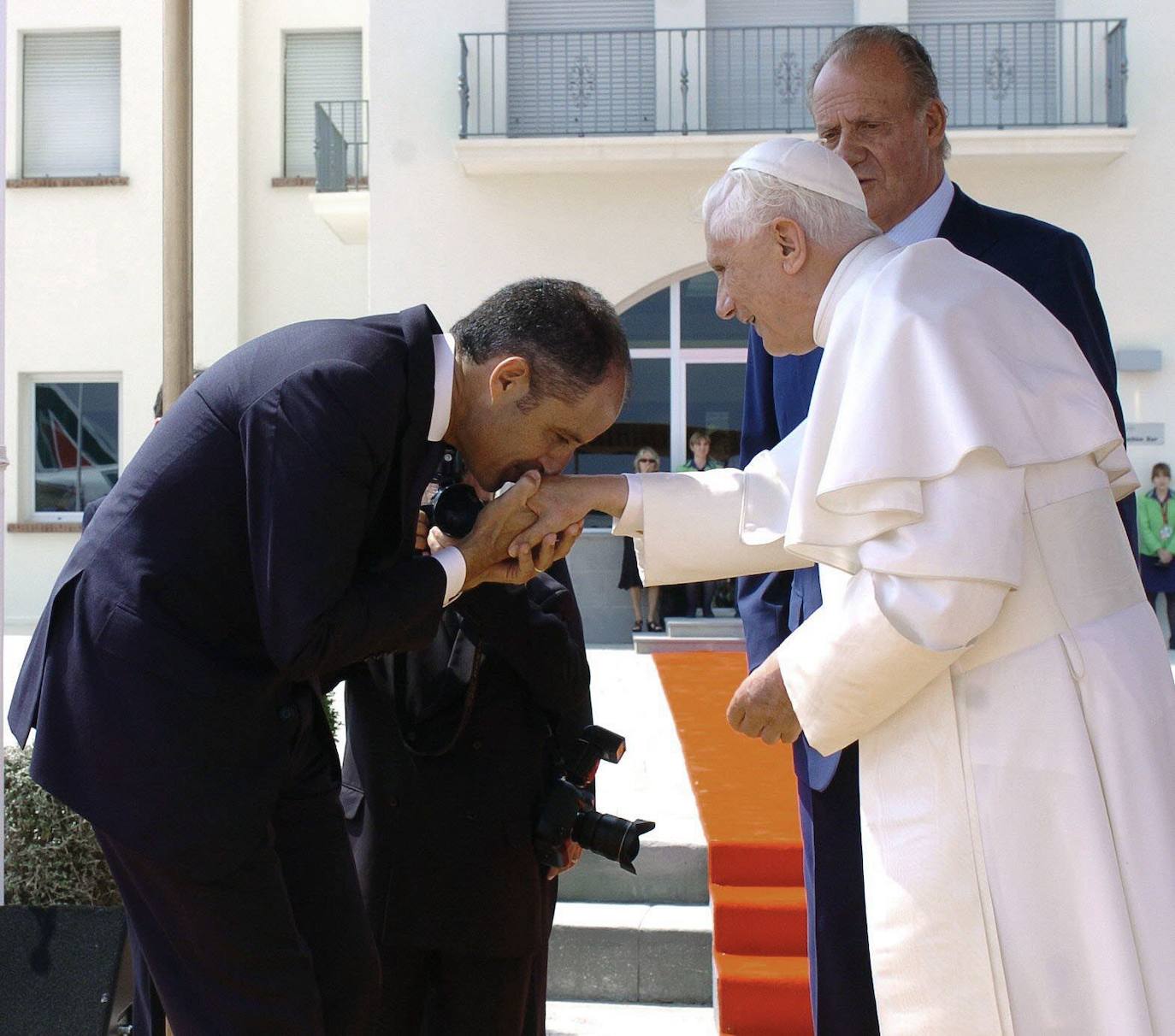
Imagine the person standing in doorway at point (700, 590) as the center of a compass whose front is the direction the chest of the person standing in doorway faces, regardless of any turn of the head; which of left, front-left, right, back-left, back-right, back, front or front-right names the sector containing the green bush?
front

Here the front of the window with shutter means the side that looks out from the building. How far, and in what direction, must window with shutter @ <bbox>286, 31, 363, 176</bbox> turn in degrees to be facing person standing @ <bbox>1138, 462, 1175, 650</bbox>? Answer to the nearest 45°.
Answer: approximately 45° to its left

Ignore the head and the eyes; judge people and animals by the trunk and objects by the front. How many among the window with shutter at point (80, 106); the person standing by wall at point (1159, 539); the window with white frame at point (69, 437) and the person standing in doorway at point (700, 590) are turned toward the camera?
4

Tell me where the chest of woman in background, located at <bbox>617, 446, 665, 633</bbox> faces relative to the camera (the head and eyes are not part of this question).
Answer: toward the camera

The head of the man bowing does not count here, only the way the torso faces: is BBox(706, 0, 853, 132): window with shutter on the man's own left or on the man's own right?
on the man's own left

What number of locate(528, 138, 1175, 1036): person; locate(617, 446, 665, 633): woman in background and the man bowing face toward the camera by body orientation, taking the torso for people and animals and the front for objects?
1

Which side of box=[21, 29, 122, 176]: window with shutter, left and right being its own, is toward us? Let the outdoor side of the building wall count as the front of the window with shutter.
front

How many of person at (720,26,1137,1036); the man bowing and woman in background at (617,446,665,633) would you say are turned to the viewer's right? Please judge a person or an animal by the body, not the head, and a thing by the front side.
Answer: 1

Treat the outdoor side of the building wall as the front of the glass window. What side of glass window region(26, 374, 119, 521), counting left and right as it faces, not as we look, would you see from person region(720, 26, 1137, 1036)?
front

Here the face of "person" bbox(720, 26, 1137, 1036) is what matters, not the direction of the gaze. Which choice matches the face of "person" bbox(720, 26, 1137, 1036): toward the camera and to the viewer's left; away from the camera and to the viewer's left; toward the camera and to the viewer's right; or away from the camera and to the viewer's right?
toward the camera and to the viewer's left

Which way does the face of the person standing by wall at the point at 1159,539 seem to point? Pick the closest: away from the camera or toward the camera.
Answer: toward the camera

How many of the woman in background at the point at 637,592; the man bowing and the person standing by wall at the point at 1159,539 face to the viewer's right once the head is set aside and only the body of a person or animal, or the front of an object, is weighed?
1

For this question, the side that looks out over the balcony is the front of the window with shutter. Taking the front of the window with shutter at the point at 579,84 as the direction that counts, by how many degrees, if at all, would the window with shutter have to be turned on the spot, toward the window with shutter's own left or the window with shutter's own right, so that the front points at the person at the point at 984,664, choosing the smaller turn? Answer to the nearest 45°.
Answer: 0° — it already faces them

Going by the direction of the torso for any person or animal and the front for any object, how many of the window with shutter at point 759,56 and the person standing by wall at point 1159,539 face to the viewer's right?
0
